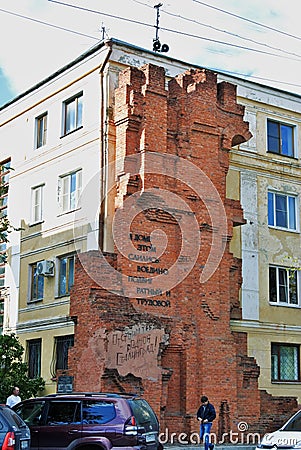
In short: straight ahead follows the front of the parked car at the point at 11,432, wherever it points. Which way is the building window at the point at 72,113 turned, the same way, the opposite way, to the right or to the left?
to the left

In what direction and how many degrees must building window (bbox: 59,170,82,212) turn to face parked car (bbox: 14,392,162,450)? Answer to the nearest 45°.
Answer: approximately 45° to its left

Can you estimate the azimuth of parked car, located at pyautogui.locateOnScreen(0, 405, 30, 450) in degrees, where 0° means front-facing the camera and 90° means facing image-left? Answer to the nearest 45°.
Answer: approximately 135°

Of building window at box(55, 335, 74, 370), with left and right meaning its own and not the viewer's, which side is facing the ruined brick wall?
left
